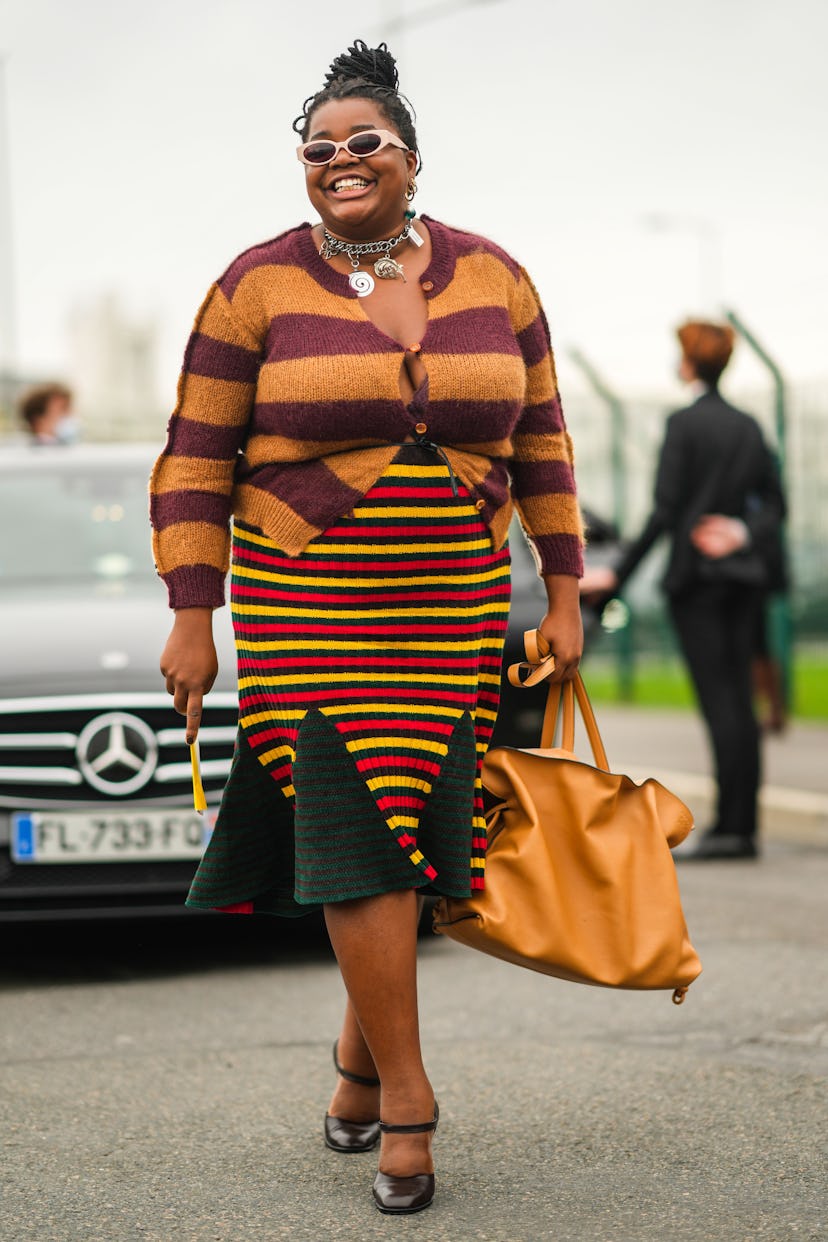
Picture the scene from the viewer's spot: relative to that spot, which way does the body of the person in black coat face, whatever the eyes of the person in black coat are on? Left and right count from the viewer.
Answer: facing away from the viewer and to the left of the viewer

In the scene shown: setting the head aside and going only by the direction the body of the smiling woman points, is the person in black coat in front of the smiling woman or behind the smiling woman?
behind

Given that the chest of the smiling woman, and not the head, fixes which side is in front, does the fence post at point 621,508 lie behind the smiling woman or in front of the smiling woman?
behind

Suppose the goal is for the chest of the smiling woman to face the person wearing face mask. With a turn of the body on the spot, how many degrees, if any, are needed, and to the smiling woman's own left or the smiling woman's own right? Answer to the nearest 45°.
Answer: approximately 180°

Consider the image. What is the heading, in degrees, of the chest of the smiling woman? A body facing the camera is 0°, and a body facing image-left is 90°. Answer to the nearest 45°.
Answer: approximately 0°

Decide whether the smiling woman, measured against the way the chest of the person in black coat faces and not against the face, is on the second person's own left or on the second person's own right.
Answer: on the second person's own left

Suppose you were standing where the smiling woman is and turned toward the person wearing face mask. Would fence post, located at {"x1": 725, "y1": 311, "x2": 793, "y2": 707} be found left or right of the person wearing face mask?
right

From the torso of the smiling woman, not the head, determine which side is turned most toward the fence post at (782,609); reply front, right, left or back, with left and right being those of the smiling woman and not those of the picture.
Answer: back
